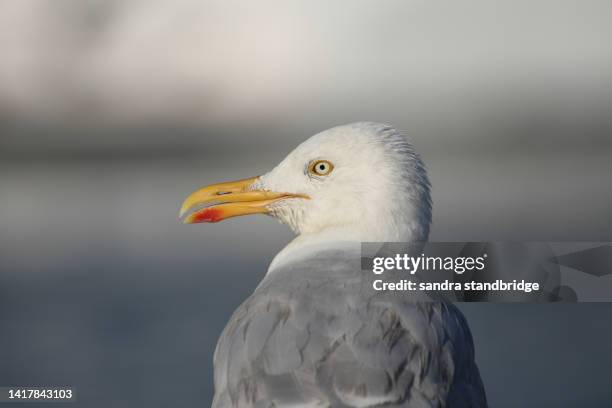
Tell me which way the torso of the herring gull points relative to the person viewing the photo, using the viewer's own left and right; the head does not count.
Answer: facing away from the viewer
